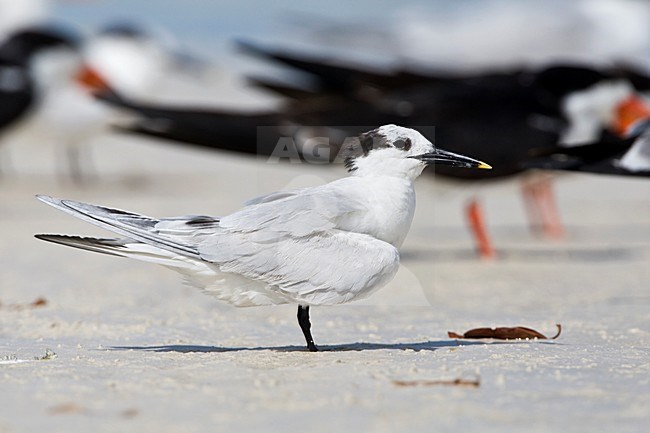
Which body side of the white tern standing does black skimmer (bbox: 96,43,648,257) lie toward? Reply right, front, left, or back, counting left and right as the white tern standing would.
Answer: left

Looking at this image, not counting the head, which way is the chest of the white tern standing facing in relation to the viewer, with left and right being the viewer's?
facing to the right of the viewer

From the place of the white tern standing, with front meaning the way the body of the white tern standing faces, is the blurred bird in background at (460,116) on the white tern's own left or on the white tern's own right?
on the white tern's own left

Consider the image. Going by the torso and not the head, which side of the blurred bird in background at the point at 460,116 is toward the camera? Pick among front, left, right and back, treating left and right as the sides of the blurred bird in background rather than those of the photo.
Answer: right

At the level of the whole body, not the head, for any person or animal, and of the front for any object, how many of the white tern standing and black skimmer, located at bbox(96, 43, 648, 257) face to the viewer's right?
2

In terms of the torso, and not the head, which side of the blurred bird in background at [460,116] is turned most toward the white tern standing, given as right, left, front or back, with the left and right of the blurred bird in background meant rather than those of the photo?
right

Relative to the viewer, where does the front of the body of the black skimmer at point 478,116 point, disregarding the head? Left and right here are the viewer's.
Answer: facing to the right of the viewer

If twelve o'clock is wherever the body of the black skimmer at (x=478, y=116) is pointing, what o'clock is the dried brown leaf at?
The dried brown leaf is roughly at 3 o'clock from the black skimmer.

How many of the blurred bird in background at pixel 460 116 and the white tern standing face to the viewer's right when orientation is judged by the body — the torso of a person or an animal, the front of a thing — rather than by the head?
2
